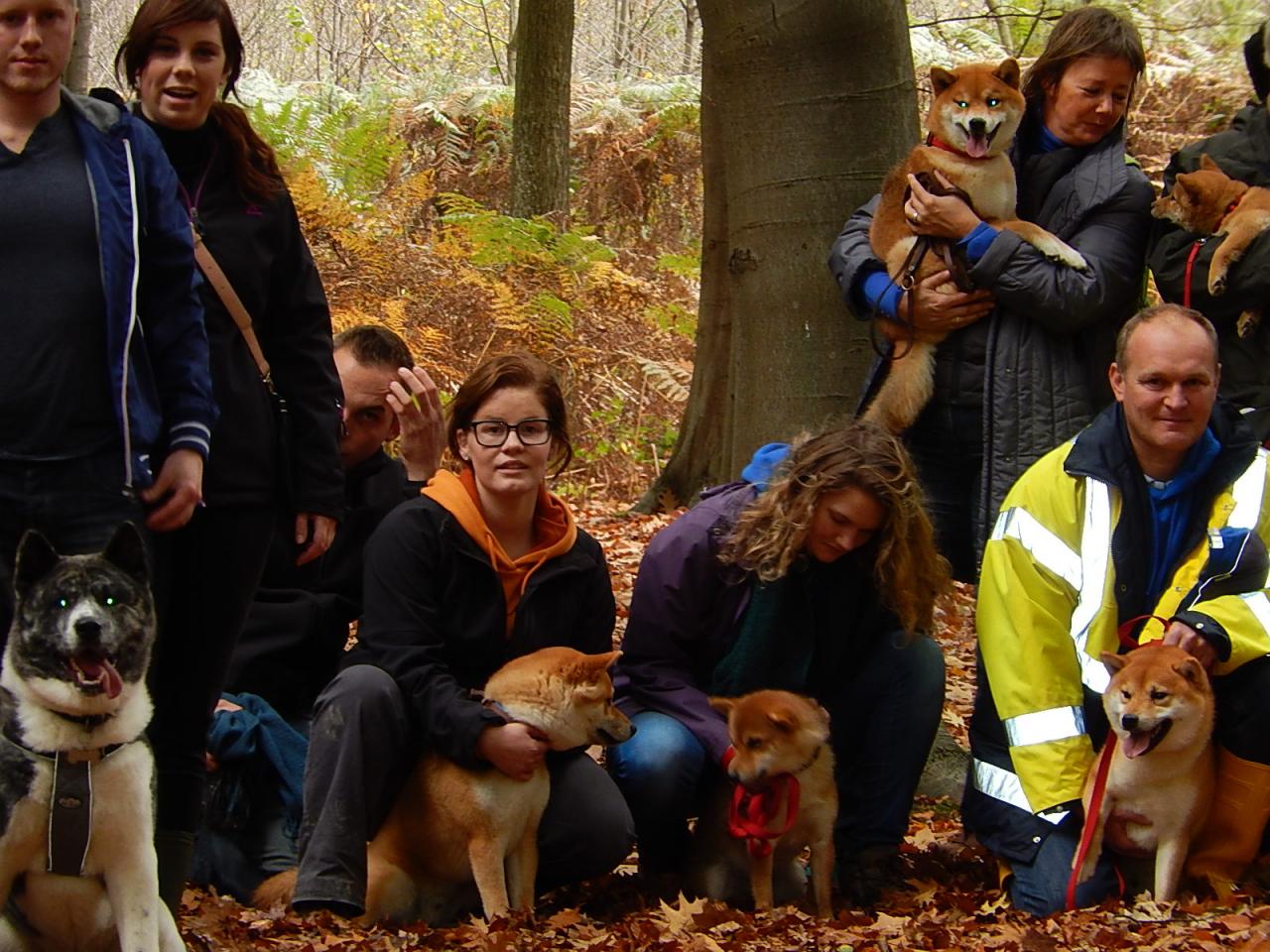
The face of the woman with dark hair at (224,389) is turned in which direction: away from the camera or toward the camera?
toward the camera

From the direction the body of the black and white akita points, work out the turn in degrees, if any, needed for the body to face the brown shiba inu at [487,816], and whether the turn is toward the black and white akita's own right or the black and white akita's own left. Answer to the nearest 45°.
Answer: approximately 135° to the black and white akita's own left

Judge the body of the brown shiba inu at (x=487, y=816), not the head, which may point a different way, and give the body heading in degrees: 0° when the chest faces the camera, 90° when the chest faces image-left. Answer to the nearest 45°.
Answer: approximately 270°

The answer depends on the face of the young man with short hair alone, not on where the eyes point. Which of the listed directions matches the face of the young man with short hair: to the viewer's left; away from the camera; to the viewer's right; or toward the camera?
toward the camera

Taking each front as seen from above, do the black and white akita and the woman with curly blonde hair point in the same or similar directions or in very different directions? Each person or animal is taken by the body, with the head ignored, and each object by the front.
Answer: same or similar directions

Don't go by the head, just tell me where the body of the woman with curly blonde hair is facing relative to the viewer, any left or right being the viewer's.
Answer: facing the viewer

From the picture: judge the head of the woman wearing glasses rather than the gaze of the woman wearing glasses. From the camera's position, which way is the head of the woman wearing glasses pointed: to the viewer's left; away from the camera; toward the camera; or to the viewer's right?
toward the camera

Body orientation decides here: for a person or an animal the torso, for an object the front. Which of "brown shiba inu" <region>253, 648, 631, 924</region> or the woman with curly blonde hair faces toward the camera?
the woman with curly blonde hair

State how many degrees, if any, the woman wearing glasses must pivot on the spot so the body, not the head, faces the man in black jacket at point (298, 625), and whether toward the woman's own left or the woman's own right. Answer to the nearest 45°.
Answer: approximately 135° to the woman's own right

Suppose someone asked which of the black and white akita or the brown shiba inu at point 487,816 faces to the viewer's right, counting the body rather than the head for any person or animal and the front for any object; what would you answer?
the brown shiba inu

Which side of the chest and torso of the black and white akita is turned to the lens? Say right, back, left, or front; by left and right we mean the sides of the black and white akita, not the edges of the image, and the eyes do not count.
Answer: front
